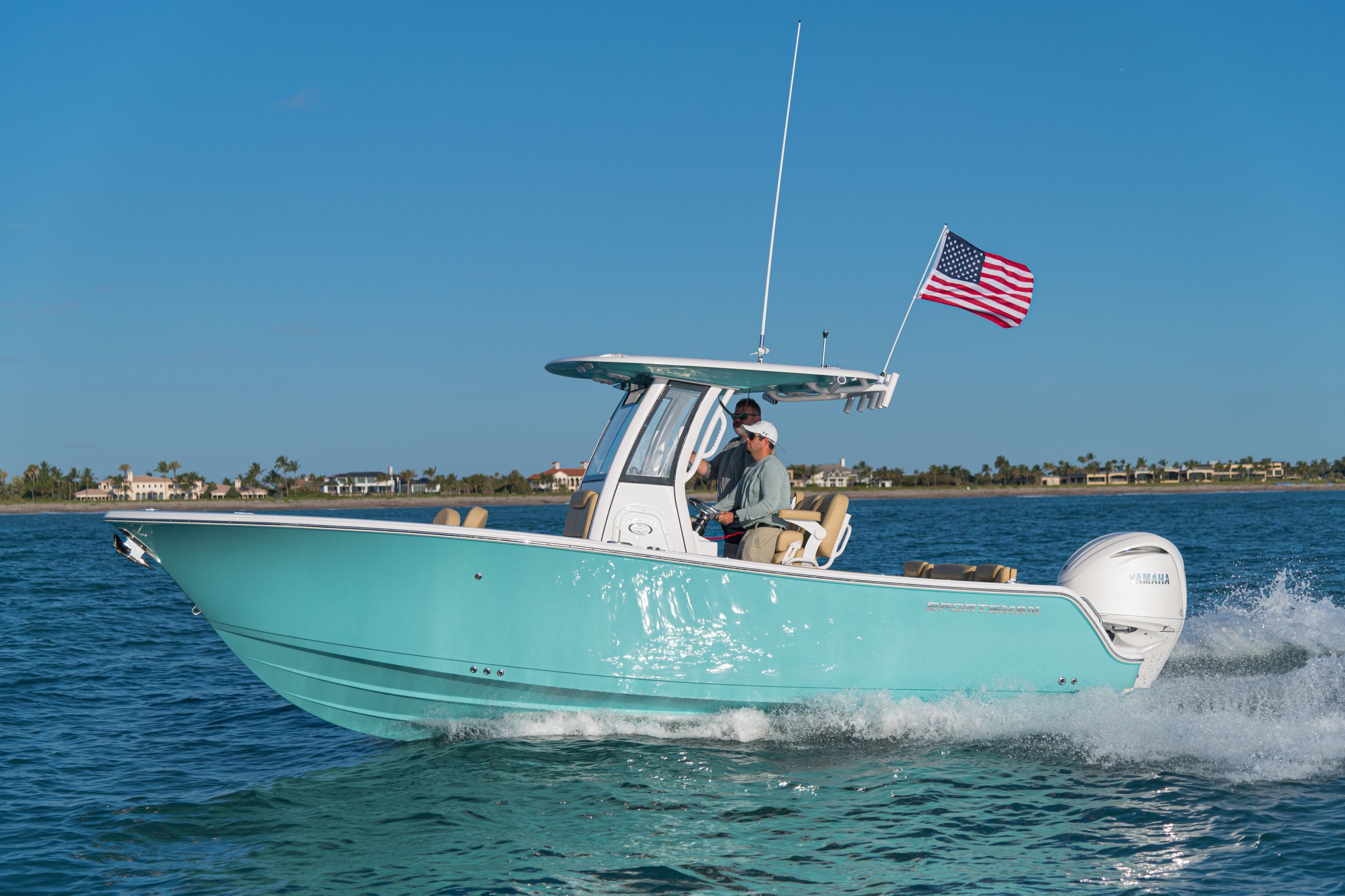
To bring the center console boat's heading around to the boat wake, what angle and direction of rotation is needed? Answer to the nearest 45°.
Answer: approximately 180°

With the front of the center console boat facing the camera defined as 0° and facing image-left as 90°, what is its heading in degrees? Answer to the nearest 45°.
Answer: approximately 90°

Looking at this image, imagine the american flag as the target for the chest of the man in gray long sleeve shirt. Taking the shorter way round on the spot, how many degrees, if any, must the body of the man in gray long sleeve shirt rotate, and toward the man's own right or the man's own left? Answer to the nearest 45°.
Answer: approximately 135° to the man's own right

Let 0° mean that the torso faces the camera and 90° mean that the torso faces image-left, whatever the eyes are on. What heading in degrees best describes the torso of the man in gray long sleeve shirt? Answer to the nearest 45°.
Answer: approximately 90°

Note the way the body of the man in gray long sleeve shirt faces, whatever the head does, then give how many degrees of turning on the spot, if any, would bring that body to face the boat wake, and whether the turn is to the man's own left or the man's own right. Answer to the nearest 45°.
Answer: approximately 180°
